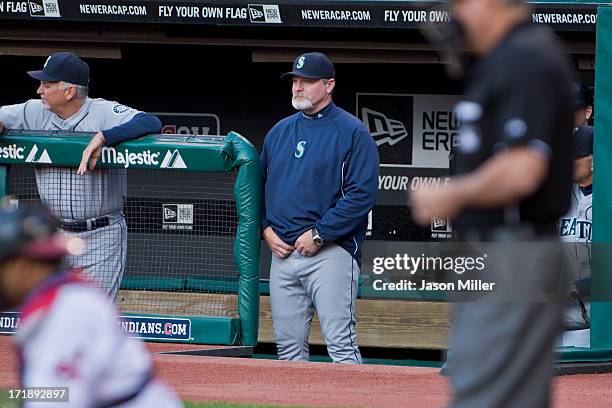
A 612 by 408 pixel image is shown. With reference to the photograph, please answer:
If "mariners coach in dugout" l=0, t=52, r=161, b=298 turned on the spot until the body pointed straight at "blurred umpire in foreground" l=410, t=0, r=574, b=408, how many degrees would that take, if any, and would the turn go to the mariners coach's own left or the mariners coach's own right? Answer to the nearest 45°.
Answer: approximately 45° to the mariners coach's own left

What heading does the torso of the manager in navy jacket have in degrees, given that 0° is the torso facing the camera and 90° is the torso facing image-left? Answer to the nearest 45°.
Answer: approximately 45°

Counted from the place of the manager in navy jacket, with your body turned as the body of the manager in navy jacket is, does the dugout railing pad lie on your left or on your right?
on your right

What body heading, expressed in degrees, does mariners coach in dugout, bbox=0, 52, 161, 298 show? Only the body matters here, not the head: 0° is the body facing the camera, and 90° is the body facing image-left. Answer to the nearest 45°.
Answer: approximately 45°
